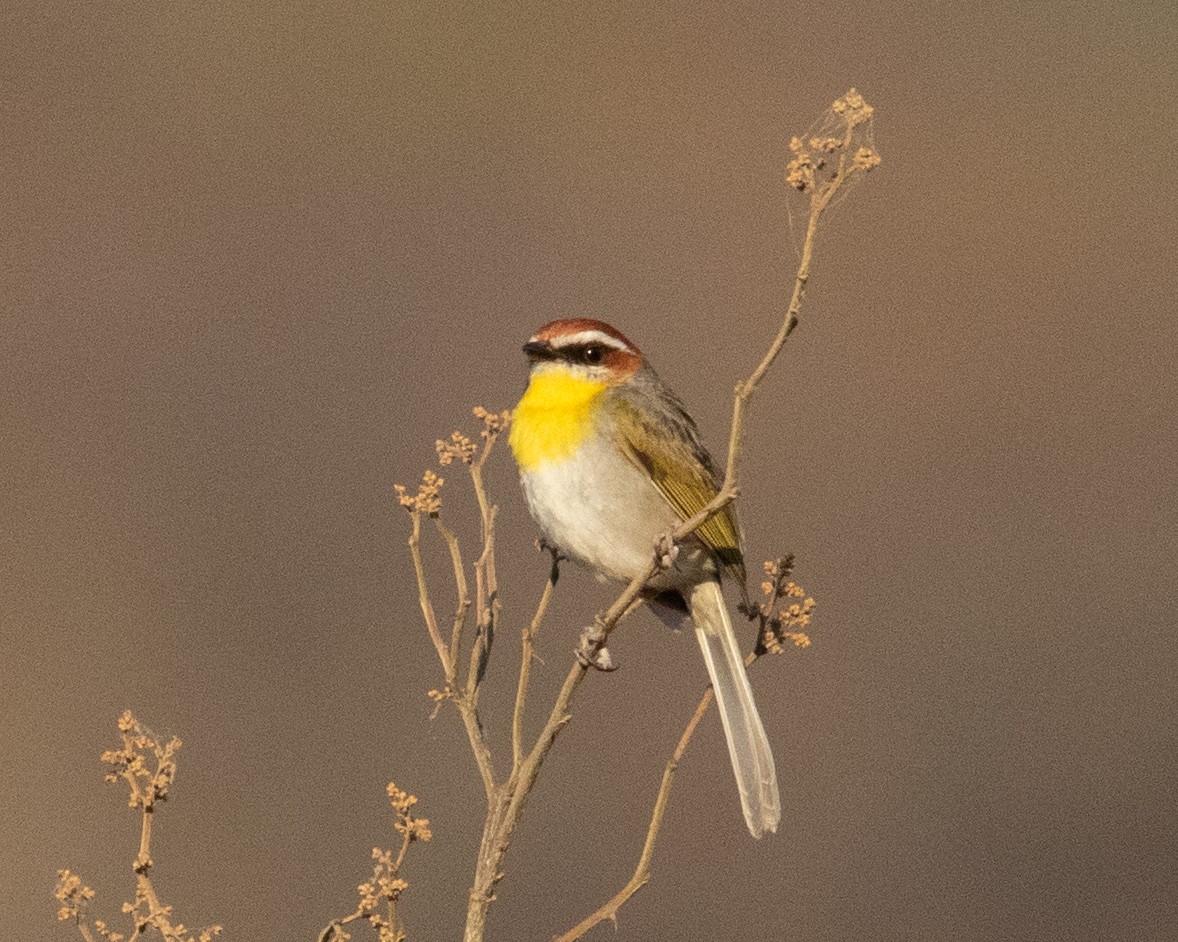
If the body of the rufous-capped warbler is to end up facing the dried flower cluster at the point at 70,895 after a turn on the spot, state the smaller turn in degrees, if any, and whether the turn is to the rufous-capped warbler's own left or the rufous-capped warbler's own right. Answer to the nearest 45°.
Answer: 0° — it already faces it

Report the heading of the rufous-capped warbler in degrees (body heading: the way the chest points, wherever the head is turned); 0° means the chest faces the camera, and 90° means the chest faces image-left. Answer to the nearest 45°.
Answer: approximately 45°

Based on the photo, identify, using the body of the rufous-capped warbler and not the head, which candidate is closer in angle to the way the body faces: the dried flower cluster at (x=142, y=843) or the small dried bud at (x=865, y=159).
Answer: the dried flower cluster

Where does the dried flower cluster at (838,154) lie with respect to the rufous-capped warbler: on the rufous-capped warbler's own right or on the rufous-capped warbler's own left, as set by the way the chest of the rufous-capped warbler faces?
on the rufous-capped warbler's own left
